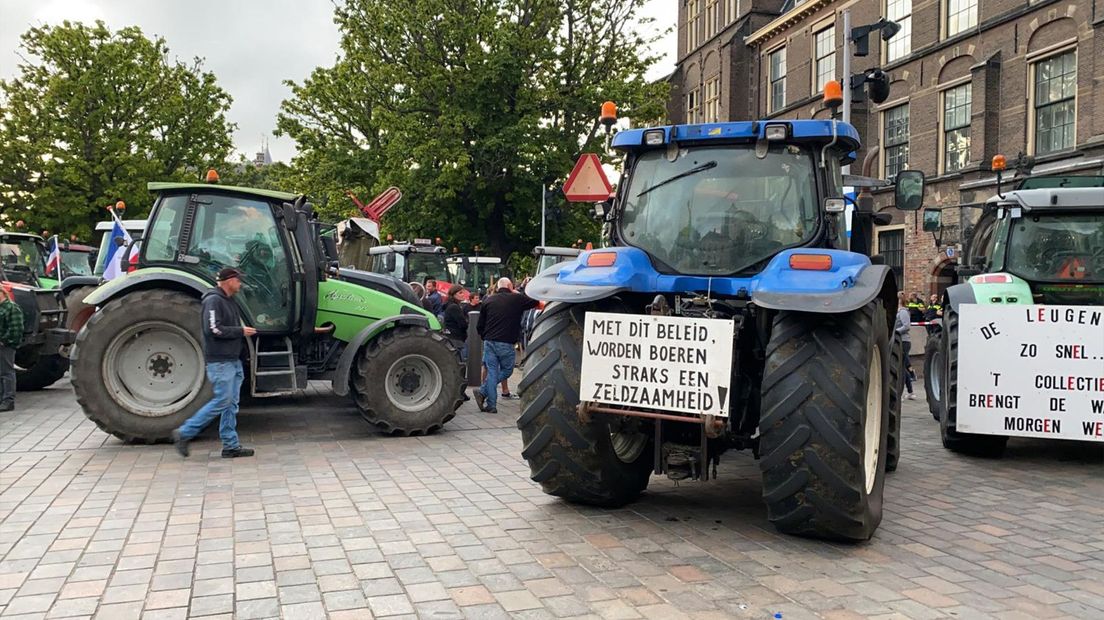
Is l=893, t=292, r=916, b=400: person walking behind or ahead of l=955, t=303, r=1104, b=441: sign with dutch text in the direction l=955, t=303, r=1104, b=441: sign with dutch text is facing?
behind

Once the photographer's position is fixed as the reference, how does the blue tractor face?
facing away from the viewer

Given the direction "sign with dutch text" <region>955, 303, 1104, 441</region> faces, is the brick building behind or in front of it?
behind

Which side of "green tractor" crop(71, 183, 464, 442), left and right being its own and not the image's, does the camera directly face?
right

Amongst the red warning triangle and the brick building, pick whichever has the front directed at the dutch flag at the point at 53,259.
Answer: the brick building

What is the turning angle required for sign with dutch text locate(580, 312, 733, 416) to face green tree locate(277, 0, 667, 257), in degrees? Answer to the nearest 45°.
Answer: approximately 180°

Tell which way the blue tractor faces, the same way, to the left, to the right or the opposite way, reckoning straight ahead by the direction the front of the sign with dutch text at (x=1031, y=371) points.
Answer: the opposite way

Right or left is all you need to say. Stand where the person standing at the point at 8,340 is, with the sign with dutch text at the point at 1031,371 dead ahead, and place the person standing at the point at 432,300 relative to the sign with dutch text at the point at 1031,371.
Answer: left

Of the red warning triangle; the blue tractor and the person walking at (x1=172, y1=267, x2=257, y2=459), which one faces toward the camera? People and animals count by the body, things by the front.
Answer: the red warning triangle

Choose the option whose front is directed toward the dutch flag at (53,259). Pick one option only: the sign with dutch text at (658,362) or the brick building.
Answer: the brick building

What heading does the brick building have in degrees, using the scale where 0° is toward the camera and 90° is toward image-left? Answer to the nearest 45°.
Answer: approximately 45°
